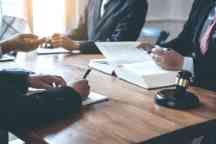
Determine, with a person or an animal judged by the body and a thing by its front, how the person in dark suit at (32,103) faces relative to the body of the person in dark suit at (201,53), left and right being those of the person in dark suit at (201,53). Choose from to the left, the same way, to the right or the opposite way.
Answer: the opposite way

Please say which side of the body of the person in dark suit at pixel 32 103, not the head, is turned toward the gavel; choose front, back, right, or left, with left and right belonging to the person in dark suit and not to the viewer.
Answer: front

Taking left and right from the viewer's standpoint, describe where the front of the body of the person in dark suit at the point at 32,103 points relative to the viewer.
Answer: facing to the right of the viewer

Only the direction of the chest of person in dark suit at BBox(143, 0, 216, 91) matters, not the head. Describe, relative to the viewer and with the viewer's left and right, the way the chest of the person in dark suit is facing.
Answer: facing the viewer and to the left of the viewer

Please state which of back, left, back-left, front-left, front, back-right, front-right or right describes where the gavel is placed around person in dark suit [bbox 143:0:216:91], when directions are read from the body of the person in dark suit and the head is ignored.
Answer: front-left

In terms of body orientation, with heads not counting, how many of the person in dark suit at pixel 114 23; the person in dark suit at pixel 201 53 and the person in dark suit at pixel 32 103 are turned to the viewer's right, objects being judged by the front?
1

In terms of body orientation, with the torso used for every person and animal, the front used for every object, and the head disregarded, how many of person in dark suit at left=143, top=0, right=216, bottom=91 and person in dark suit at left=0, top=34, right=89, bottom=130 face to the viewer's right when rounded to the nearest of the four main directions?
1

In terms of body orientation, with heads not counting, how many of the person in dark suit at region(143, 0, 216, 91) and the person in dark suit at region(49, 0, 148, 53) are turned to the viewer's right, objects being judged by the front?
0

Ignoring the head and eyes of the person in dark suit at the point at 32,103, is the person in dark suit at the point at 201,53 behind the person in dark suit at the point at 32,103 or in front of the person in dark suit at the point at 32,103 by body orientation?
in front

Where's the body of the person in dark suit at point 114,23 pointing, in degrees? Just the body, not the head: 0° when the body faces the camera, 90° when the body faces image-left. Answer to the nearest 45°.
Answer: approximately 45°
